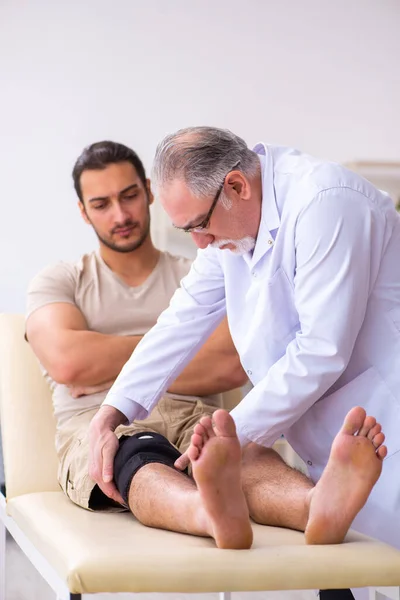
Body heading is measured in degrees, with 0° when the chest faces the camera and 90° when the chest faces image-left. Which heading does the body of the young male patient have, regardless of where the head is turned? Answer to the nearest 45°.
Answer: approximately 315°
